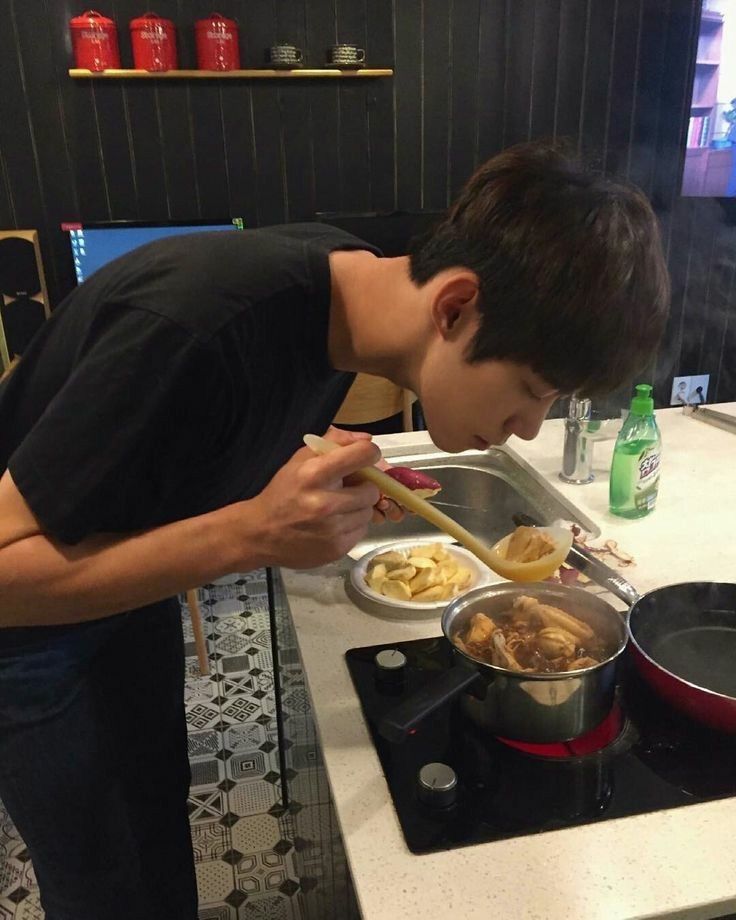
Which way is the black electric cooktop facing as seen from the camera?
to the viewer's left

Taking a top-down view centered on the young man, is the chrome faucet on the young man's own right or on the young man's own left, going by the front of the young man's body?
on the young man's own left

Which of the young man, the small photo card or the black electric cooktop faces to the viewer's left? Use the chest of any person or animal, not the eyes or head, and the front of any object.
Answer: the black electric cooktop

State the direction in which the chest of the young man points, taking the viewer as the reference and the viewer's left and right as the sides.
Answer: facing to the right of the viewer

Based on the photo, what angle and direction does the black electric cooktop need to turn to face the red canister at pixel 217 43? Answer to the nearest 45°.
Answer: approximately 45° to its right
